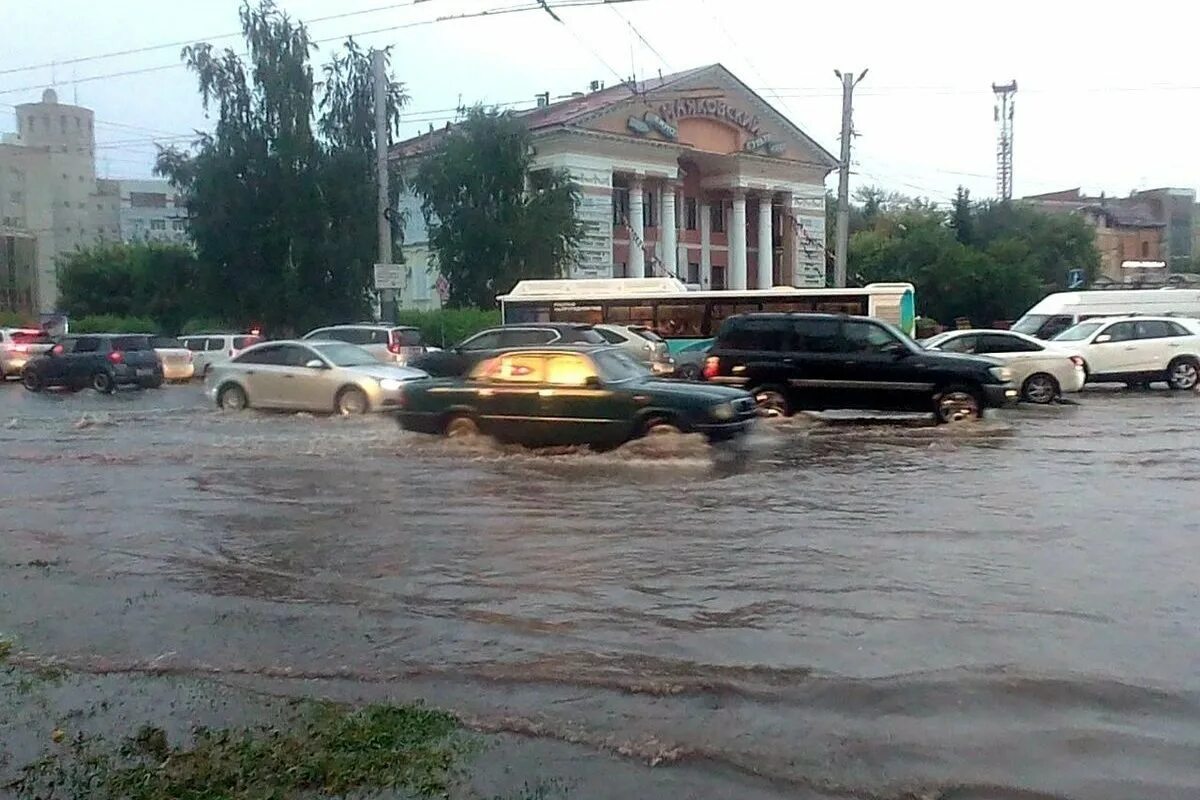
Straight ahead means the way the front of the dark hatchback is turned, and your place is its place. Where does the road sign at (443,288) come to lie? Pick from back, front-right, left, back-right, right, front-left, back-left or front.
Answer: right

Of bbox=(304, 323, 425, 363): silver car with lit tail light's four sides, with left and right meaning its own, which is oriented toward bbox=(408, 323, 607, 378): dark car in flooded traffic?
back

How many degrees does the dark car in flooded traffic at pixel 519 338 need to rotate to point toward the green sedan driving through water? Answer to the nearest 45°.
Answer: approximately 90° to its left

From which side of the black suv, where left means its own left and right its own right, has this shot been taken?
right

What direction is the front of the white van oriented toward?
to the viewer's left

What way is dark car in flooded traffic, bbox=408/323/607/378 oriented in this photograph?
to the viewer's left

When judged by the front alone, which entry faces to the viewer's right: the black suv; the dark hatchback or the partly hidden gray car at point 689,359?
the black suv

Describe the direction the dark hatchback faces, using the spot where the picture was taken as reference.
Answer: facing away from the viewer and to the left of the viewer

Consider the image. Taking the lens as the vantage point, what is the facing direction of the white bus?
facing to the left of the viewer

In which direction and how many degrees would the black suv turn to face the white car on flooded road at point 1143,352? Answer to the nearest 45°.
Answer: approximately 45° to its left

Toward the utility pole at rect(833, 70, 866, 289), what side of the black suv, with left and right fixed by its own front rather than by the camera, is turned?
left

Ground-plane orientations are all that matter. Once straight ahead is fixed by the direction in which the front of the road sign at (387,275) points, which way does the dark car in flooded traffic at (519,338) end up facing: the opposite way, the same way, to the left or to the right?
to the right

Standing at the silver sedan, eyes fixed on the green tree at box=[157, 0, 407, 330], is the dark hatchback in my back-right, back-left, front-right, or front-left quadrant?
front-left

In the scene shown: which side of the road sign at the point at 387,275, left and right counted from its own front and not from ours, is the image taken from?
front

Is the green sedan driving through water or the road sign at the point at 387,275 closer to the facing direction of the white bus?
the road sign
